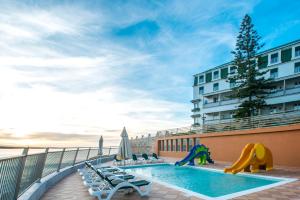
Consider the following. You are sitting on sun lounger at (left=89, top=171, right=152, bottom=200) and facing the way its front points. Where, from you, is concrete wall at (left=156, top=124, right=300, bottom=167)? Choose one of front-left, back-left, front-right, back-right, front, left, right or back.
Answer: front-left

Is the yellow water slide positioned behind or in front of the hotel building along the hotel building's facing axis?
in front

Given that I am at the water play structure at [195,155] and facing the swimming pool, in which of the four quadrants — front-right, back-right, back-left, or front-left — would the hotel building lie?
back-left

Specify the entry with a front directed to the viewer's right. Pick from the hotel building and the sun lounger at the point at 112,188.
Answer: the sun lounger

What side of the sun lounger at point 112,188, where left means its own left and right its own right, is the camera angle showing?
right

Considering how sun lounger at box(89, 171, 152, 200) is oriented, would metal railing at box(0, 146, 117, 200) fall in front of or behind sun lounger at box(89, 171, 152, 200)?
behind

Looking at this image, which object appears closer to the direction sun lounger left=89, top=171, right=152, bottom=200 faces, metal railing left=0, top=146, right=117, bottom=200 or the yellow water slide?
the yellow water slide

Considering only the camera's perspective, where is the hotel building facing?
facing the viewer and to the left of the viewer

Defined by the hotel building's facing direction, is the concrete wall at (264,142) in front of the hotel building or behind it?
in front

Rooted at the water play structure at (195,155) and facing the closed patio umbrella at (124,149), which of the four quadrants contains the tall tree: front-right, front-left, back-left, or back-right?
back-right

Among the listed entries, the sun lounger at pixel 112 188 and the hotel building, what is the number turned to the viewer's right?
1

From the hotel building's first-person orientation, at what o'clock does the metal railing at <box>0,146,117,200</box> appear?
The metal railing is roughly at 11 o'clock from the hotel building.

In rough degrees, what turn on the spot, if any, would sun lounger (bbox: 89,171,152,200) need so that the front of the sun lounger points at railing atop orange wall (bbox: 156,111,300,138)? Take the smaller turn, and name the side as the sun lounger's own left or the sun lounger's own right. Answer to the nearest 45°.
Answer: approximately 45° to the sun lounger's own left

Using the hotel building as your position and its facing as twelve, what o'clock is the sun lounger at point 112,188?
The sun lounger is roughly at 11 o'clock from the hotel building.

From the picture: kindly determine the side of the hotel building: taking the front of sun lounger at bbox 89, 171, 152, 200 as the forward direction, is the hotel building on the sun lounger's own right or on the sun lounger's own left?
on the sun lounger's own left

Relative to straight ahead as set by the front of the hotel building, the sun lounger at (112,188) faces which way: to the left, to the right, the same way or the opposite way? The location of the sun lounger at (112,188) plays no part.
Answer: the opposite way

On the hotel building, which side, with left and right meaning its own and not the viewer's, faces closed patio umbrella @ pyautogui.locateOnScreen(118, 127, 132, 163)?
front

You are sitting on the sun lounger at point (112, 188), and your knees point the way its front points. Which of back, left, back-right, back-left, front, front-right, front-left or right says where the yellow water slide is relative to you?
front-left
